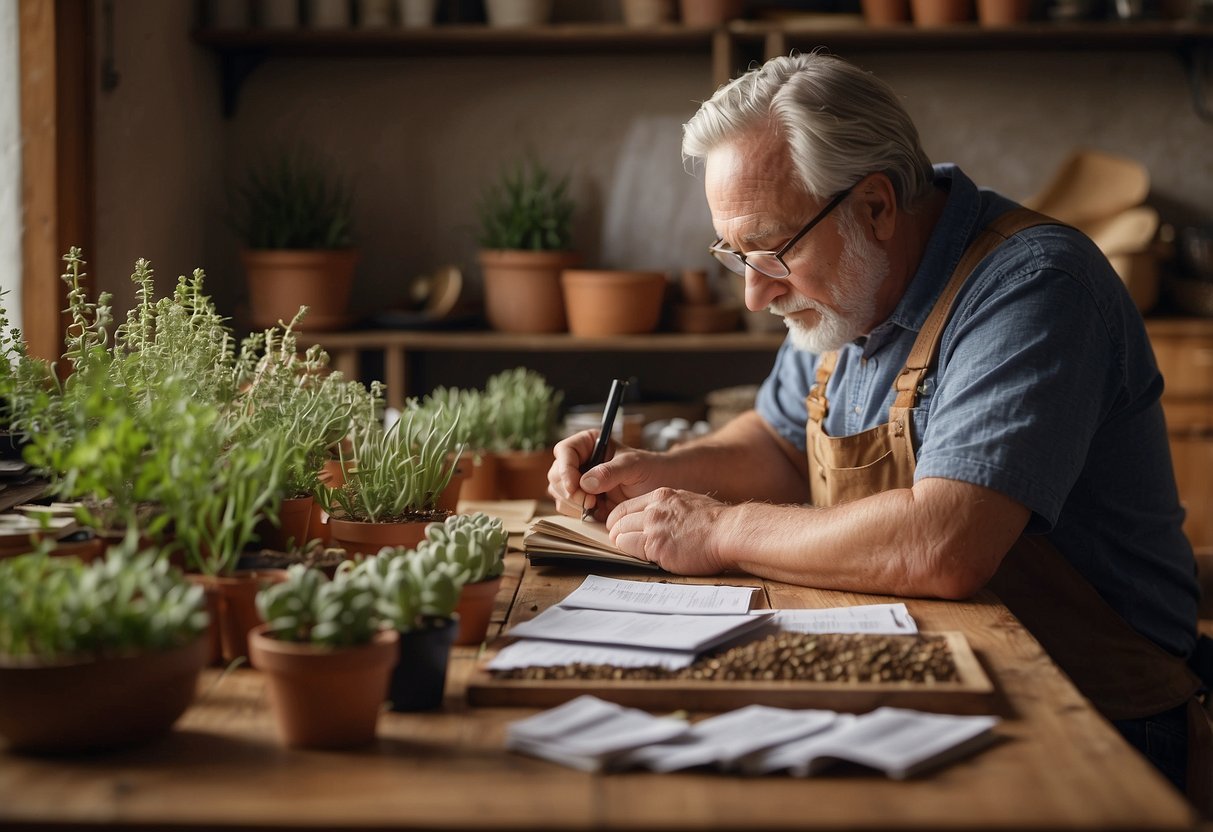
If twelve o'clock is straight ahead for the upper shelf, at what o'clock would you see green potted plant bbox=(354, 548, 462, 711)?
The green potted plant is roughly at 12 o'clock from the upper shelf.

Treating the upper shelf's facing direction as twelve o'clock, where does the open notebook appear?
The open notebook is roughly at 12 o'clock from the upper shelf.

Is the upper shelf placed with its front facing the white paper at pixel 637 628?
yes

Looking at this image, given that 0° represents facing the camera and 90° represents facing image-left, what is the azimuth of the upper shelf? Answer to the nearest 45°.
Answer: approximately 0°

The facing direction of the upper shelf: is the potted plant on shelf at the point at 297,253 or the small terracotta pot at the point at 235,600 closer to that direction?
the small terracotta pot

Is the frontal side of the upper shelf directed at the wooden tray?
yes

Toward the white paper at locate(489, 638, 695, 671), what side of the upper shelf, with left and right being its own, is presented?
front

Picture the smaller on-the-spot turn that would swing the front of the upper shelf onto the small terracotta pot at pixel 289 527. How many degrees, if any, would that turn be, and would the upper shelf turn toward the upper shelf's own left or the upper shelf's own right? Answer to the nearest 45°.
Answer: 0° — it already faces it

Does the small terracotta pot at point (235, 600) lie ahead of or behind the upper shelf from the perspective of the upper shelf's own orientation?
ahead

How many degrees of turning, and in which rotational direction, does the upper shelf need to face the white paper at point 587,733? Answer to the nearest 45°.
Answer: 0° — it already faces it

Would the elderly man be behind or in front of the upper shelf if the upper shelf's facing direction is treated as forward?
in front
